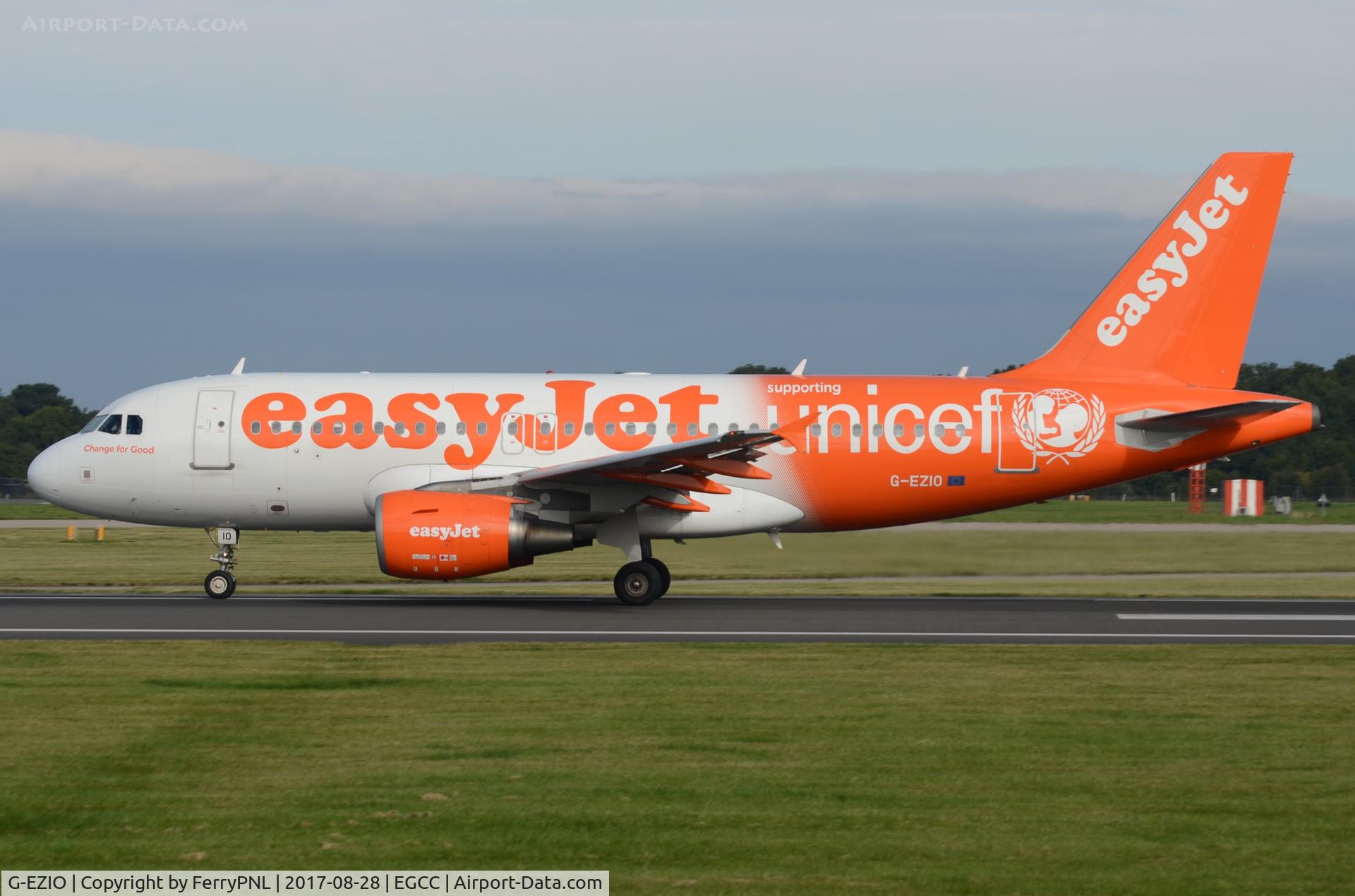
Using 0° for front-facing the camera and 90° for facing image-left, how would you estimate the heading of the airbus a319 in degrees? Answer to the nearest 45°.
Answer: approximately 90°
